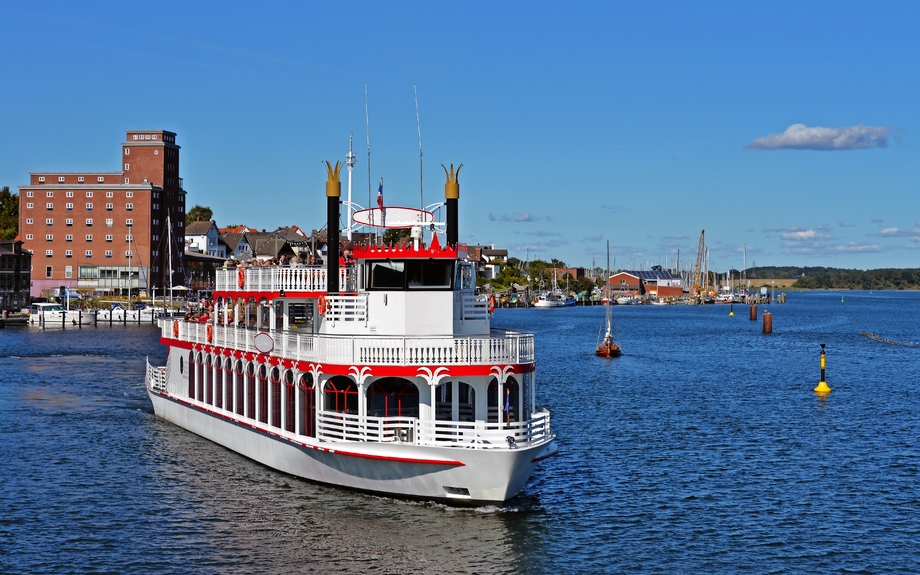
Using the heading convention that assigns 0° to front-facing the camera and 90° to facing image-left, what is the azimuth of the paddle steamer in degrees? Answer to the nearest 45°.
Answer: approximately 315°
